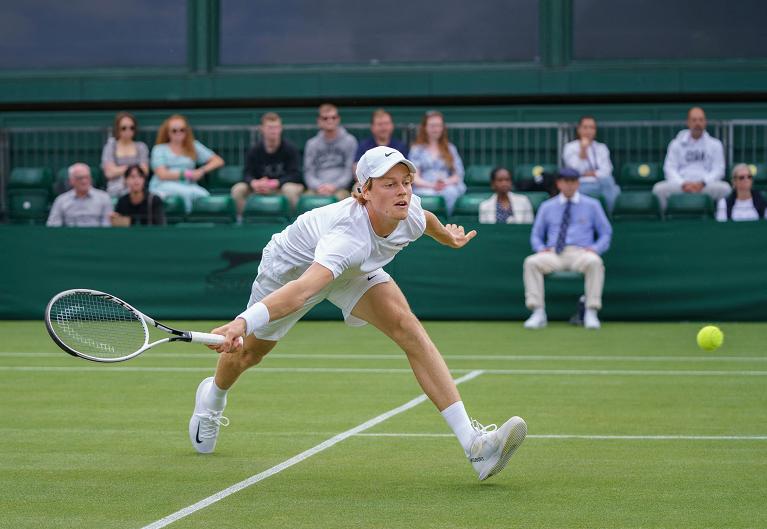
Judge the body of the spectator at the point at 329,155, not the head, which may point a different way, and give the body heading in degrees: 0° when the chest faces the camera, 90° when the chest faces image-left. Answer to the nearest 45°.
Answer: approximately 0°

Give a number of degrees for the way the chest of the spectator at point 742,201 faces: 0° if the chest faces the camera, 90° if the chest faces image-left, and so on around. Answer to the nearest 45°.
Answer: approximately 0°

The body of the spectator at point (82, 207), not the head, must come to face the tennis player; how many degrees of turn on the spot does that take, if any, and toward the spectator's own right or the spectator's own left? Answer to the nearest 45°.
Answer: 0° — they already face them

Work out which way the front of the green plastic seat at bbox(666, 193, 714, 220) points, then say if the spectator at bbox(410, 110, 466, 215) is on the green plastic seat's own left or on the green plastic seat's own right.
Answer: on the green plastic seat's own right
